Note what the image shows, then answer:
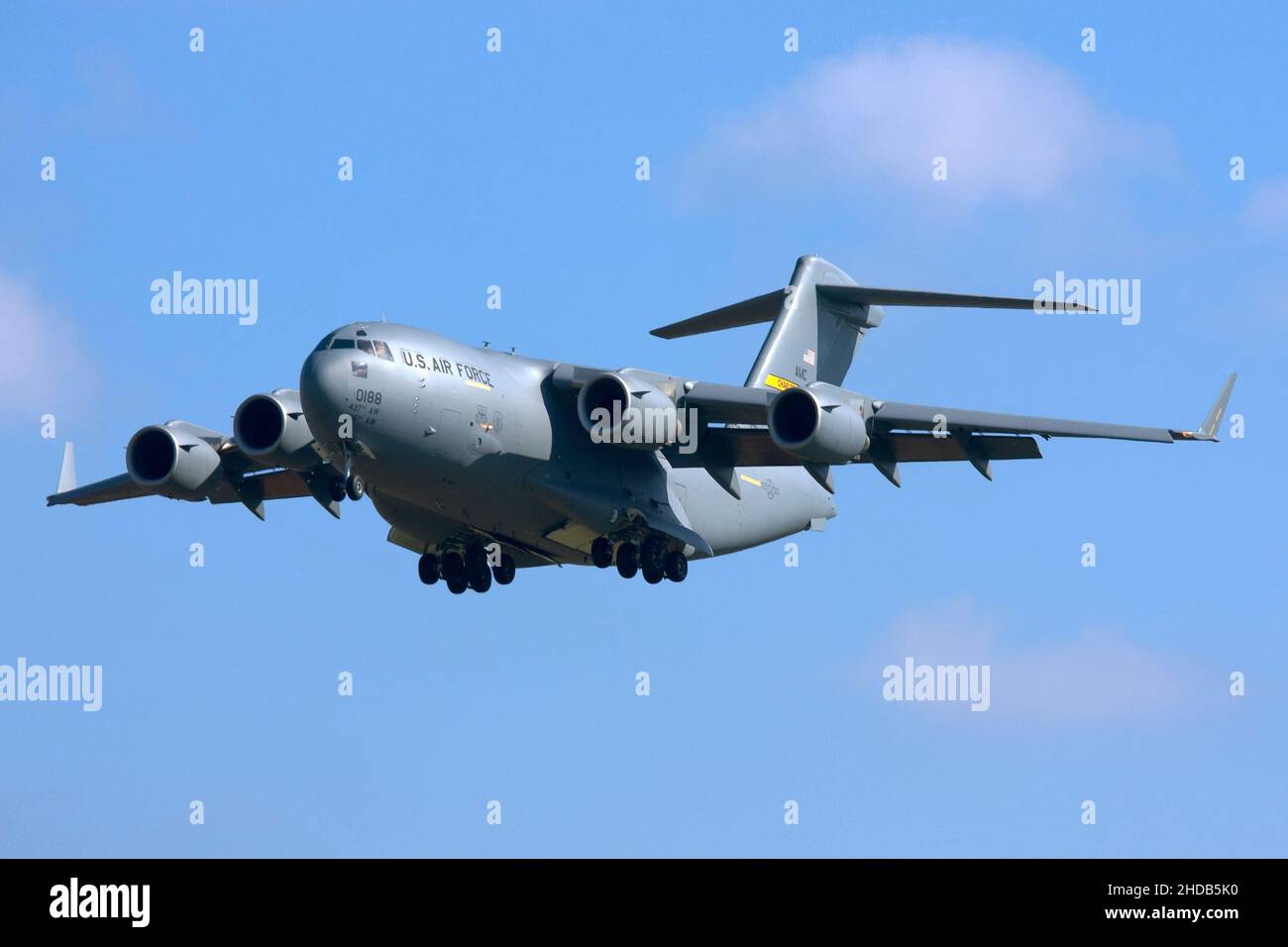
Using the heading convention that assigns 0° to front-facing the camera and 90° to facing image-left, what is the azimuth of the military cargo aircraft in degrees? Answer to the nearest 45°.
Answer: approximately 45°
